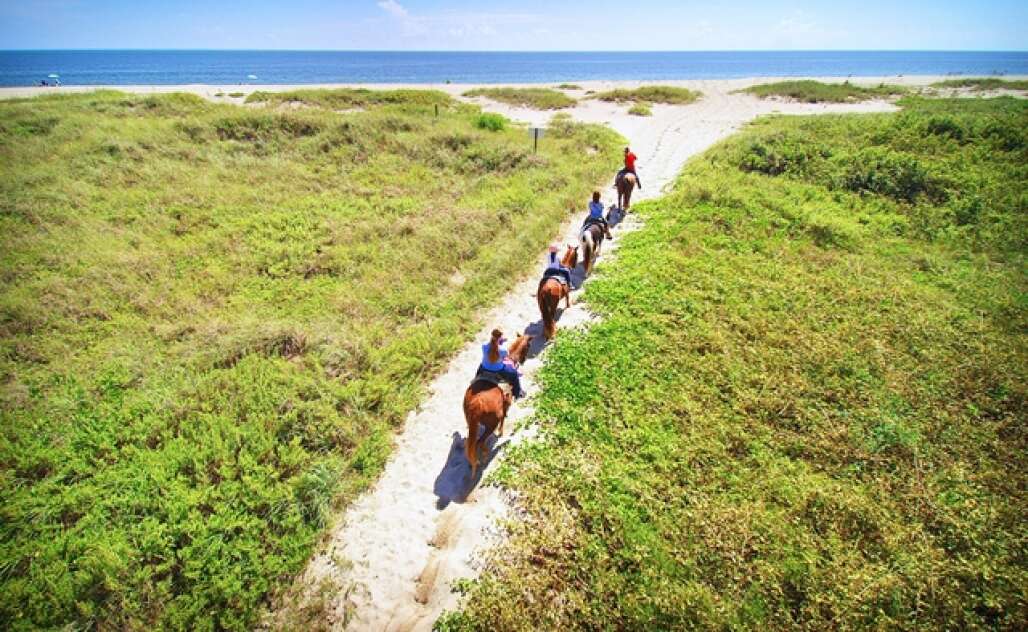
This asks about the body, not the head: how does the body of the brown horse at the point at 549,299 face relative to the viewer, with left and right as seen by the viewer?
facing away from the viewer and to the right of the viewer

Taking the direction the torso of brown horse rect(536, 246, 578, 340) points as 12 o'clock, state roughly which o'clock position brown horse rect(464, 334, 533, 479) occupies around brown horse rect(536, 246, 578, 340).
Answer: brown horse rect(464, 334, 533, 479) is roughly at 5 o'clock from brown horse rect(536, 246, 578, 340).

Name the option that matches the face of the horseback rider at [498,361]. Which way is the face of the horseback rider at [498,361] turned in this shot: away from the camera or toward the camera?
away from the camera

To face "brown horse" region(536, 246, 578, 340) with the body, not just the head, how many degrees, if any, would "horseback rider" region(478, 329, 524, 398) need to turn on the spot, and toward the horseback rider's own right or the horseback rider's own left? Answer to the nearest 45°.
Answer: approximately 45° to the horseback rider's own left

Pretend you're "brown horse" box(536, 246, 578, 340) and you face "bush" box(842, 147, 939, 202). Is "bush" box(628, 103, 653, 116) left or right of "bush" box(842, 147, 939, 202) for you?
left

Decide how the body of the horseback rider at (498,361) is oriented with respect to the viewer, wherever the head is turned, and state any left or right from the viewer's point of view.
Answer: facing away from the viewer and to the right of the viewer
